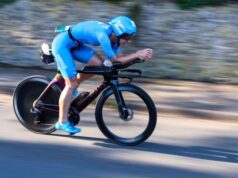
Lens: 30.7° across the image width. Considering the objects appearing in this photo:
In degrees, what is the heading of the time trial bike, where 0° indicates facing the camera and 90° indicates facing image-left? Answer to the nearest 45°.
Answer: approximately 270°

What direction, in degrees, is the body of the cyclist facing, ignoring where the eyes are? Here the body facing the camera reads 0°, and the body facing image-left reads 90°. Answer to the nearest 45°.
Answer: approximately 270°

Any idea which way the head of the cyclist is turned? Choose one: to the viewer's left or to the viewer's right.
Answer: to the viewer's right
